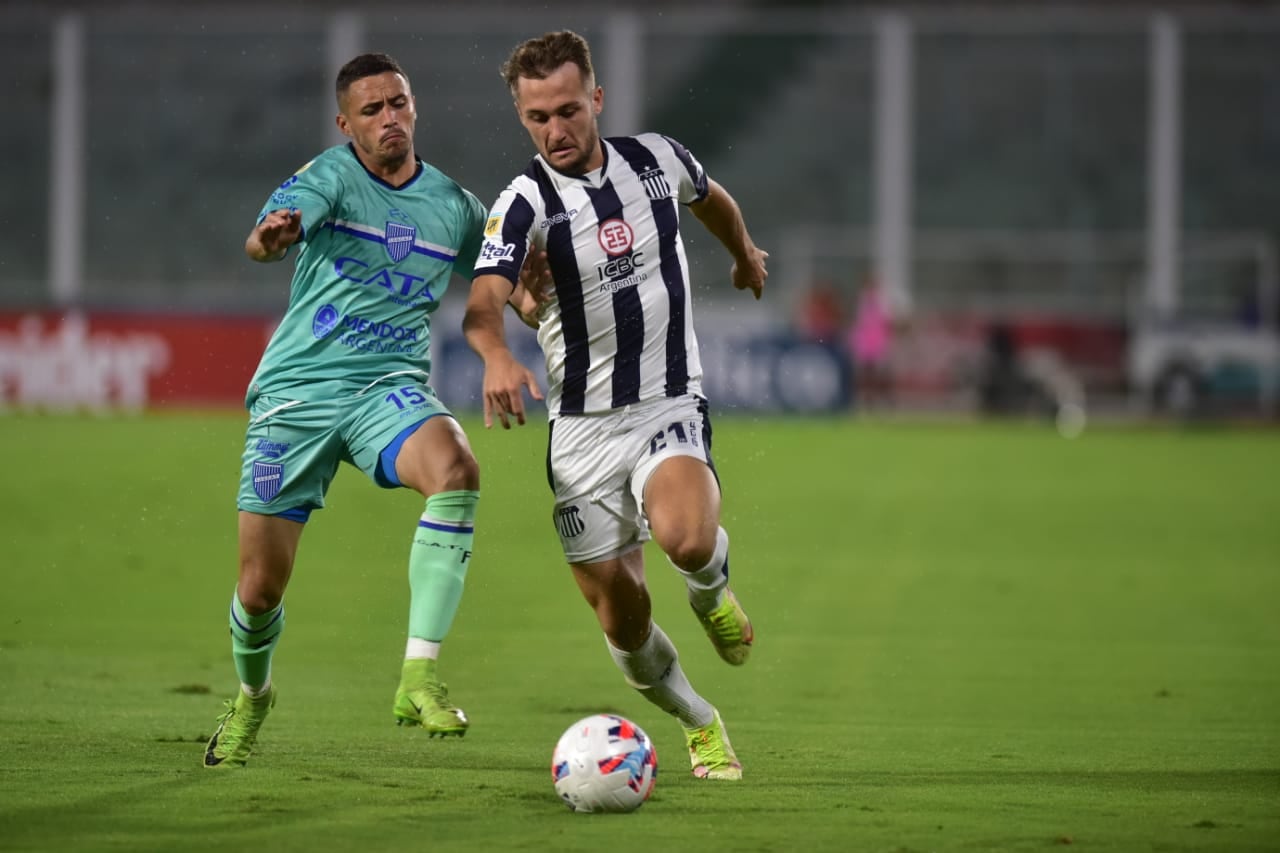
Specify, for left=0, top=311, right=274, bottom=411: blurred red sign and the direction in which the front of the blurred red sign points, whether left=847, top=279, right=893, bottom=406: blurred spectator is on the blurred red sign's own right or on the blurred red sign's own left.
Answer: on the blurred red sign's own left

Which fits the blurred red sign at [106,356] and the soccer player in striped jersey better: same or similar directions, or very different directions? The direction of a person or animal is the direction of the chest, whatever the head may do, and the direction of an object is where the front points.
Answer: same or similar directions

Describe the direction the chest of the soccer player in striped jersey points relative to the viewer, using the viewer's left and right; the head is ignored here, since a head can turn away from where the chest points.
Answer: facing the viewer

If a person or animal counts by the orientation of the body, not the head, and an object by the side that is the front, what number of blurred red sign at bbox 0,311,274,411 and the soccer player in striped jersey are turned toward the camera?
2

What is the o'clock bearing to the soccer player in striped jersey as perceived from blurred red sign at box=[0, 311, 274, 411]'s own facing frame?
The soccer player in striped jersey is roughly at 12 o'clock from the blurred red sign.

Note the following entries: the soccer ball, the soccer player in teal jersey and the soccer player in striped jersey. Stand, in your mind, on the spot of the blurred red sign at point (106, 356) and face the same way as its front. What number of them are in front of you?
3

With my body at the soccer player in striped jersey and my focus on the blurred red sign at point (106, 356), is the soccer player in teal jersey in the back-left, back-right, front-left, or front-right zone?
front-left

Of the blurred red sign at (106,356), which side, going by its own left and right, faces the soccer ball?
front

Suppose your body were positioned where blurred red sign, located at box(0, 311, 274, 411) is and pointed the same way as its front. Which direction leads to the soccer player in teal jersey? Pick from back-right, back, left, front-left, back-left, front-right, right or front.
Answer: front

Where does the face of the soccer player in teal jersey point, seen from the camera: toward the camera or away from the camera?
toward the camera

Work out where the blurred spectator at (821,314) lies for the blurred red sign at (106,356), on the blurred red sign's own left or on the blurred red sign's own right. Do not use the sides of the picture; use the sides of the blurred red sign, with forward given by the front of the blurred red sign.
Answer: on the blurred red sign's own left

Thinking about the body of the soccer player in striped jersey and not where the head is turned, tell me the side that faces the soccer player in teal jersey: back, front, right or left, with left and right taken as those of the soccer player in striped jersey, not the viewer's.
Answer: right

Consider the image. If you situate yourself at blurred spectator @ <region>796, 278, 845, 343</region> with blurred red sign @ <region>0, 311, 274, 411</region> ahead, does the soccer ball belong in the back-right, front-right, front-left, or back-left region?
front-left

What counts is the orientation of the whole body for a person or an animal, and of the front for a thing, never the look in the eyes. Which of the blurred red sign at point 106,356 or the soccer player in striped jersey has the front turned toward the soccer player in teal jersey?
the blurred red sign
